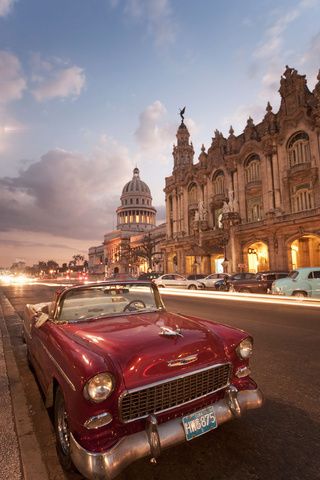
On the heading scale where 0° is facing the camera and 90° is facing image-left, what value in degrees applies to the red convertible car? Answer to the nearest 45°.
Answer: approximately 315°

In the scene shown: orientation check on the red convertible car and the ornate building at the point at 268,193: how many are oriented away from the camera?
0

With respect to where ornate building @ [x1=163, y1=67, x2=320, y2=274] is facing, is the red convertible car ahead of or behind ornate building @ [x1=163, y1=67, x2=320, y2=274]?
ahead

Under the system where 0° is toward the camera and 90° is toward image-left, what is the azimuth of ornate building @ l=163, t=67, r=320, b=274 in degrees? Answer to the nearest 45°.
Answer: approximately 45°

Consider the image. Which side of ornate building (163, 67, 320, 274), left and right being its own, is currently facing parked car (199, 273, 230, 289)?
front

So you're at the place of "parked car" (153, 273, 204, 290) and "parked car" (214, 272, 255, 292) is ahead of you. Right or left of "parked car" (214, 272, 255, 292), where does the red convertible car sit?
right

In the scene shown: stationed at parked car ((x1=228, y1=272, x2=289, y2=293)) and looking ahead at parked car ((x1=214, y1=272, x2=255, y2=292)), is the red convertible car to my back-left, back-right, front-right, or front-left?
back-left

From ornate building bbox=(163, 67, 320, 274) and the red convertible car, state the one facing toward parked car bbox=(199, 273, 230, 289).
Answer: the ornate building

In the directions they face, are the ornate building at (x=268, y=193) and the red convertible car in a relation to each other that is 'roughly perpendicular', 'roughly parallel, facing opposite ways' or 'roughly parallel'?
roughly perpendicular

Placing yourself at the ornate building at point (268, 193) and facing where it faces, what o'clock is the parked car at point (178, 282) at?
The parked car is roughly at 12 o'clock from the ornate building.

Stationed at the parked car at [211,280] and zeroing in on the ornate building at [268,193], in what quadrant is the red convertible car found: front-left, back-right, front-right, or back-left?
back-right

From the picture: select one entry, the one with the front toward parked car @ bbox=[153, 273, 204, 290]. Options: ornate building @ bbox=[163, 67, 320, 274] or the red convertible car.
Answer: the ornate building

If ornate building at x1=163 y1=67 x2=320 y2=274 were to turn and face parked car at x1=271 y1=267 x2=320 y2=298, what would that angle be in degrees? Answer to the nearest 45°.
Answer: approximately 45° to its left

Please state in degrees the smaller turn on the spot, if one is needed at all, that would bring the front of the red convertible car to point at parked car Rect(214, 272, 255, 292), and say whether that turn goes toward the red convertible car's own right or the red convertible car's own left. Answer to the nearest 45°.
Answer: approximately 135° to the red convertible car's own left
